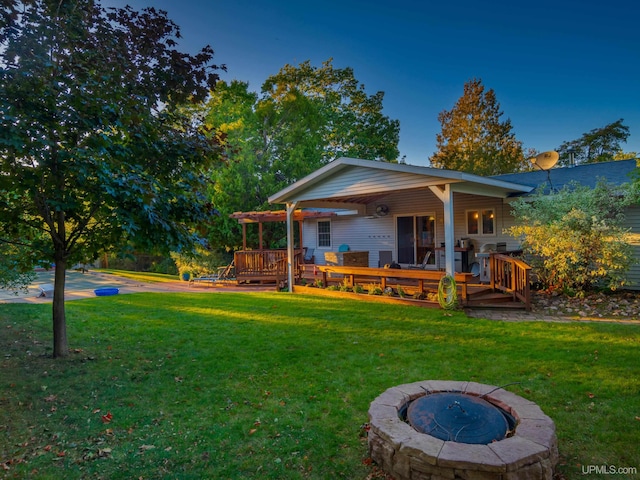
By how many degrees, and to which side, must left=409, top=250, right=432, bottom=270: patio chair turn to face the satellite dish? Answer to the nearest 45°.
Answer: approximately 180°

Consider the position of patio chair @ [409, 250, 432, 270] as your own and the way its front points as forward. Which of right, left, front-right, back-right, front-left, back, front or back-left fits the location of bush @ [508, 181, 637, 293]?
back-left
